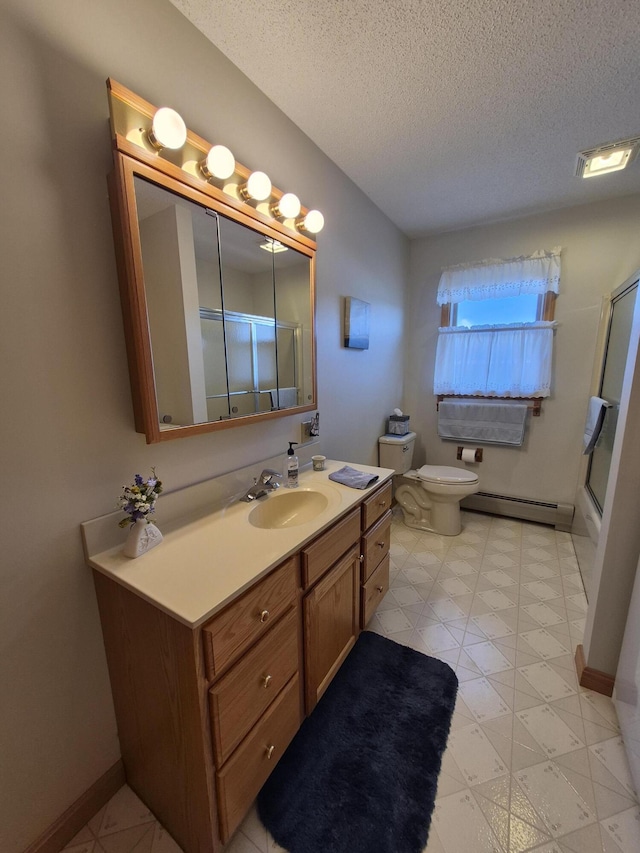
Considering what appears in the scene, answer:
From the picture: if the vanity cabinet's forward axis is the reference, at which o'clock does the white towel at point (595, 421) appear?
The white towel is roughly at 10 o'clock from the vanity cabinet.

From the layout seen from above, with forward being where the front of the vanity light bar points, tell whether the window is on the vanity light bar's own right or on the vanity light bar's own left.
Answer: on the vanity light bar's own left

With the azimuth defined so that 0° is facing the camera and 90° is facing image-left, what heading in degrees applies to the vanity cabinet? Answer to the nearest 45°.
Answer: approximately 315°

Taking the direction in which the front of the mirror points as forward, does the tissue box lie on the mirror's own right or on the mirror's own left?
on the mirror's own left

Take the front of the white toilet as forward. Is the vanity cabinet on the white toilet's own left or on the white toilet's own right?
on the white toilet's own right

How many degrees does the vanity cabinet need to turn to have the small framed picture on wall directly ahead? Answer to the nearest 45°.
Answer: approximately 90° to its left
